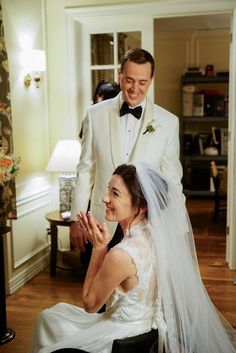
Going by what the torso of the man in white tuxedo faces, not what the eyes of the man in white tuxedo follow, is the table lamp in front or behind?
behind

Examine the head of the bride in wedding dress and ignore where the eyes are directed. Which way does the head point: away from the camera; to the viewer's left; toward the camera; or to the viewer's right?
to the viewer's left

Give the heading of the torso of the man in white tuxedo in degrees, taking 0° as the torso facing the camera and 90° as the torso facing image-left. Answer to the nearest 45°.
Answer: approximately 0°

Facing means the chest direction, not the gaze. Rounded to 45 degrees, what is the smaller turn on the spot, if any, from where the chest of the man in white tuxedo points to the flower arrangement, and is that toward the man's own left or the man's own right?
approximately 135° to the man's own right
